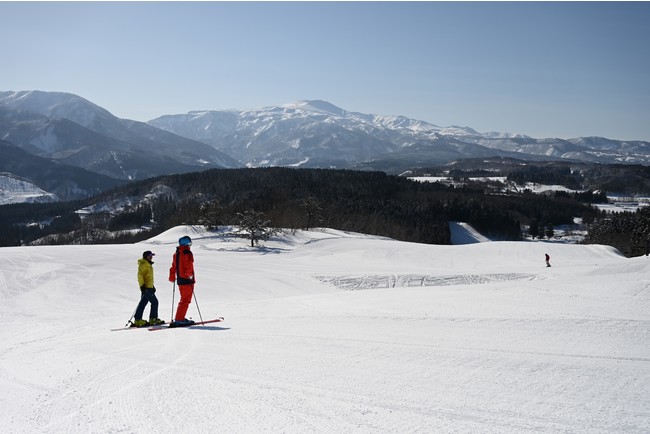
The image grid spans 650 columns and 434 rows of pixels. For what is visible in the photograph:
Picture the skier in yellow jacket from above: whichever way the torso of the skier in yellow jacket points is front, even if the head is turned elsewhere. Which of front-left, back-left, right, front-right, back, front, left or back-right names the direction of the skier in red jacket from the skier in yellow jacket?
front-right

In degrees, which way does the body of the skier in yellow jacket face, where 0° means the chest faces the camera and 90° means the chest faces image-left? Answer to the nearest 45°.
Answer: approximately 270°
